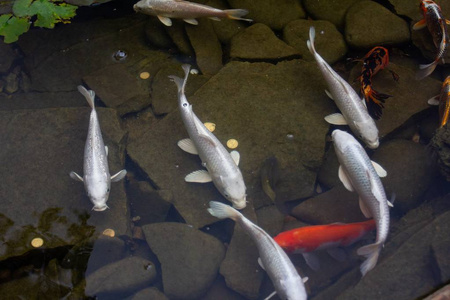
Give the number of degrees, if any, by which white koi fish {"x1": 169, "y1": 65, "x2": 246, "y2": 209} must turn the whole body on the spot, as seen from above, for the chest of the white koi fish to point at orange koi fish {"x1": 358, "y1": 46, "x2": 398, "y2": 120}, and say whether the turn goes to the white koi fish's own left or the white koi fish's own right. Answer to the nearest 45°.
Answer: approximately 90° to the white koi fish's own left

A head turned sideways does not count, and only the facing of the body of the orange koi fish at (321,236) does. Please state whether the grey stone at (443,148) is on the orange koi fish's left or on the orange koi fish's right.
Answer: on the orange koi fish's right

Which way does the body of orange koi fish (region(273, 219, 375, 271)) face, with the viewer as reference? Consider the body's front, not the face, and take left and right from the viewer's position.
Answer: facing to the left of the viewer

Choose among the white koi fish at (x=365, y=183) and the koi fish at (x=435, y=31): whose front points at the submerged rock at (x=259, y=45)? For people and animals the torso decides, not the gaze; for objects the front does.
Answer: the white koi fish

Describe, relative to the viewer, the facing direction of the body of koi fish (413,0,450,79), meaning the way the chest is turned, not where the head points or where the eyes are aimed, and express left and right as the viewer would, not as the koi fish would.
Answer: facing away from the viewer

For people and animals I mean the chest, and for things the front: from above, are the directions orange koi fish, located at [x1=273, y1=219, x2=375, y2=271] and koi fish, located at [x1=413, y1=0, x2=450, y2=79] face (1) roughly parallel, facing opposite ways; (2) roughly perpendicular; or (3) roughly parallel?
roughly perpendicular

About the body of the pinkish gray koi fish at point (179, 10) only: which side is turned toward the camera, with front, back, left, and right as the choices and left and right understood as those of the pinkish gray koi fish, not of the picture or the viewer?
left

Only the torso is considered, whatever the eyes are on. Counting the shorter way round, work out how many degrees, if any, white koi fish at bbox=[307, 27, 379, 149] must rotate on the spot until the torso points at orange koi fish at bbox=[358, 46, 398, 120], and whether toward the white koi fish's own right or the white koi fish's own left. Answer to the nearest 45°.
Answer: approximately 135° to the white koi fish's own left

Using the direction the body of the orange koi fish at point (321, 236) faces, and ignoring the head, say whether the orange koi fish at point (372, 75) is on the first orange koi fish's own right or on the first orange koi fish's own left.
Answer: on the first orange koi fish's own right

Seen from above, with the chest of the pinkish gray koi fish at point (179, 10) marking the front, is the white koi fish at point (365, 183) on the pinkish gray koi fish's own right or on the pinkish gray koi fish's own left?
on the pinkish gray koi fish's own left

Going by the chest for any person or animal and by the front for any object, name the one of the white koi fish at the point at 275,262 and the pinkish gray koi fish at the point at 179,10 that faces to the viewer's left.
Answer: the pinkish gray koi fish at the point at 179,10

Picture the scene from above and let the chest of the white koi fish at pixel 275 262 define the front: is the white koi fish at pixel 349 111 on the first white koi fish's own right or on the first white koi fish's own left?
on the first white koi fish's own left
